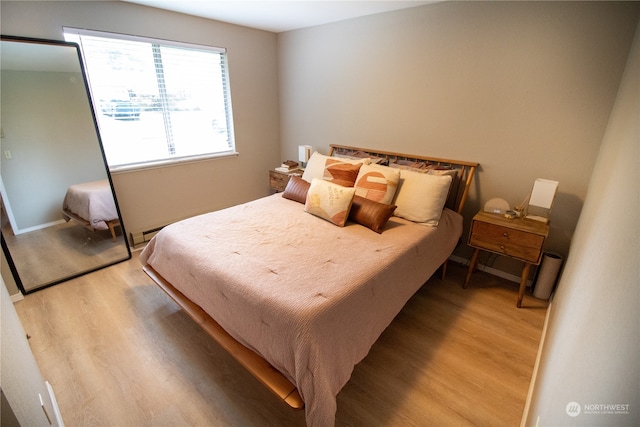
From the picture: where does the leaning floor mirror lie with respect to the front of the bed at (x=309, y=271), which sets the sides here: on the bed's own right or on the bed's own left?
on the bed's own right

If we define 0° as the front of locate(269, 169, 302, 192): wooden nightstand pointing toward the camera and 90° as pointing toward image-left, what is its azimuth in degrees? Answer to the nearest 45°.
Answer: approximately 45°

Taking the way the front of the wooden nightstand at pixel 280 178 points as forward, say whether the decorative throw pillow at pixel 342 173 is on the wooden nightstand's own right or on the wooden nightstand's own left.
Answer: on the wooden nightstand's own left

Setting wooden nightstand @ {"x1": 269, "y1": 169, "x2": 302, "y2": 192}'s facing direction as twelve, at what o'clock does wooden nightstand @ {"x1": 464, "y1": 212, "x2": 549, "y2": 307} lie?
wooden nightstand @ {"x1": 464, "y1": 212, "x2": 549, "y2": 307} is roughly at 9 o'clock from wooden nightstand @ {"x1": 269, "y1": 169, "x2": 302, "y2": 192}.

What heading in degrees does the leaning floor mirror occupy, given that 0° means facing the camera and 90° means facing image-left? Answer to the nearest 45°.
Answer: approximately 315°

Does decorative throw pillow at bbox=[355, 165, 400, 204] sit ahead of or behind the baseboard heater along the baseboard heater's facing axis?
ahead

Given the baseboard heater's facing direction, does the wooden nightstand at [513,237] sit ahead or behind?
ahead

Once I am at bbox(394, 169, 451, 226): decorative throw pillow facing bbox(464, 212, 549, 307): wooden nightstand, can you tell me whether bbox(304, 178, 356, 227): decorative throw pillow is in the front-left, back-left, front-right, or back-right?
back-right

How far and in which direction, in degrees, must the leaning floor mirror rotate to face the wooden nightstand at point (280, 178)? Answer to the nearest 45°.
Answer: approximately 45° to its left

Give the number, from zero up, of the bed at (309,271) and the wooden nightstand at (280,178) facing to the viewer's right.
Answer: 0

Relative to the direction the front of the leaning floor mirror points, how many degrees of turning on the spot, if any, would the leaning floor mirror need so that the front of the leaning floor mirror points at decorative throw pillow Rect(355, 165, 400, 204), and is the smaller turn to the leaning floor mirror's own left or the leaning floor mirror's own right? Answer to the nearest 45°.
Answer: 0° — it already faces it

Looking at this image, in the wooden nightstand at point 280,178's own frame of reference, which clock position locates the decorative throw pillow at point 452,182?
The decorative throw pillow is roughly at 9 o'clock from the wooden nightstand.
